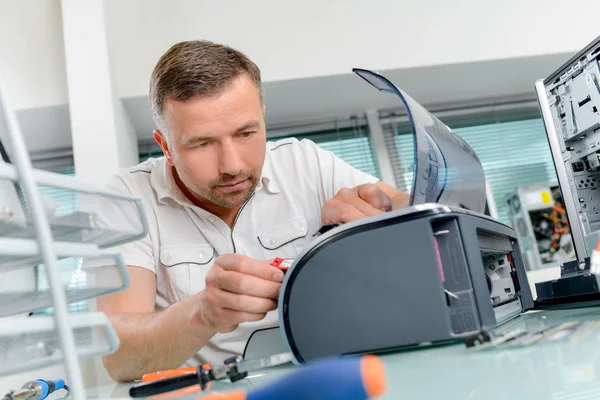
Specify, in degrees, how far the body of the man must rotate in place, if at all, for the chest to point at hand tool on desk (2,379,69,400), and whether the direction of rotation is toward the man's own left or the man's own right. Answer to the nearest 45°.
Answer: approximately 45° to the man's own right

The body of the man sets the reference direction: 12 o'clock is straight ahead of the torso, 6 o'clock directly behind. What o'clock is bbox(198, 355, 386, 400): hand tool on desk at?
The hand tool on desk is roughly at 12 o'clock from the man.

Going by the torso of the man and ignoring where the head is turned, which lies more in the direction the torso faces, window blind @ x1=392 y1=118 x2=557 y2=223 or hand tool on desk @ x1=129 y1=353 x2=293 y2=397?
the hand tool on desk

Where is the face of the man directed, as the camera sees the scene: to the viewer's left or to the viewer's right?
to the viewer's right

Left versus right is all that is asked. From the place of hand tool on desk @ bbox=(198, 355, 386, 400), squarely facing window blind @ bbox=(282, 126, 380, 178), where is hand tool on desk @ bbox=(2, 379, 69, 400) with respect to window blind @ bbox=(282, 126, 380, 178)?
left

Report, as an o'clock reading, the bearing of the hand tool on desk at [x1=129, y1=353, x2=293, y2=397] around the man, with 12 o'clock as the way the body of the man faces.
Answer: The hand tool on desk is roughly at 12 o'clock from the man.
